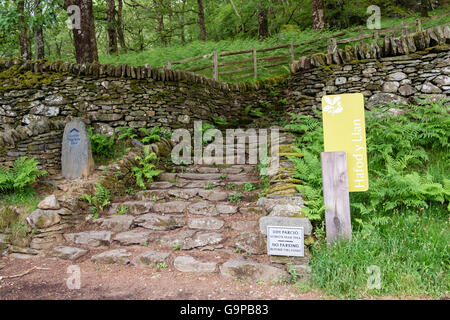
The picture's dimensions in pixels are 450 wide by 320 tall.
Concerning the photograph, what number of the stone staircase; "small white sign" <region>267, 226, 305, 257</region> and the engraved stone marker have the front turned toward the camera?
3

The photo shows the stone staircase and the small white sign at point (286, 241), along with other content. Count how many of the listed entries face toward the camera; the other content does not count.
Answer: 2

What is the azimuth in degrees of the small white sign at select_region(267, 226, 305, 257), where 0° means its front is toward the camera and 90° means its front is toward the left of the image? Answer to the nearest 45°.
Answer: approximately 0°

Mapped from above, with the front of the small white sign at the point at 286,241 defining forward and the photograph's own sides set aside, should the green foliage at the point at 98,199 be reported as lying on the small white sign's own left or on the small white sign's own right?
on the small white sign's own right

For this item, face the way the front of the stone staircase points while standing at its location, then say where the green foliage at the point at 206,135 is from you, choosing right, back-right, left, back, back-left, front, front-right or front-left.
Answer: back

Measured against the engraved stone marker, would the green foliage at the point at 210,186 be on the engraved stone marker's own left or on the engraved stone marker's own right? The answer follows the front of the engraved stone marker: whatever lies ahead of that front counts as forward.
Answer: on the engraved stone marker's own left

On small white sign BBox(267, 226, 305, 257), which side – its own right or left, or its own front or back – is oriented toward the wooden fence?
back

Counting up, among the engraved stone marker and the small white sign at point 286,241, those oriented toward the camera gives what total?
2

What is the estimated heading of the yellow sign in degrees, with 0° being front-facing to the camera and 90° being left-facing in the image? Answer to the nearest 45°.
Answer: approximately 0°

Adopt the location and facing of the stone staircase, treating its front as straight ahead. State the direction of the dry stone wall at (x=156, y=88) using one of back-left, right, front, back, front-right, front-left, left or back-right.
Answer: back
